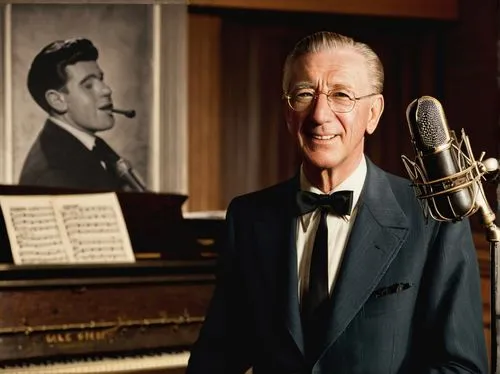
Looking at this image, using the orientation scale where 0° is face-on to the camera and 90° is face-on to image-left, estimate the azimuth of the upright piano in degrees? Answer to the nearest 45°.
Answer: approximately 0°

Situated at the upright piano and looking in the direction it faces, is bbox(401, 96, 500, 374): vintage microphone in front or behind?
in front

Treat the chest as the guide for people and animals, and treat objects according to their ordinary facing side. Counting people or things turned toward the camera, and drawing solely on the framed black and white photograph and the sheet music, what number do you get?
2

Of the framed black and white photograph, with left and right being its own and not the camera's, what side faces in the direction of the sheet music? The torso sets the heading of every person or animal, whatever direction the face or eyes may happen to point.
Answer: front

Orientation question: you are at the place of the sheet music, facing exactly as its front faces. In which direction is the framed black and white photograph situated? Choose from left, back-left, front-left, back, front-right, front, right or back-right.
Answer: back

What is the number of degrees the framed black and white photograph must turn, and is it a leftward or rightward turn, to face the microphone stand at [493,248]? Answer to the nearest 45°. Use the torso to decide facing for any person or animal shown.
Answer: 0° — it already faces it

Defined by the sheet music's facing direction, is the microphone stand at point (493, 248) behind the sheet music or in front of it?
in front

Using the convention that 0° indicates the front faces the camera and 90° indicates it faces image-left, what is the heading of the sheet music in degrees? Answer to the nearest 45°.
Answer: approximately 0°
